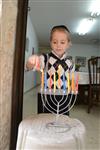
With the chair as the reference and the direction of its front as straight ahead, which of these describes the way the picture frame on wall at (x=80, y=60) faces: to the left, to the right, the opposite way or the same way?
the opposite way

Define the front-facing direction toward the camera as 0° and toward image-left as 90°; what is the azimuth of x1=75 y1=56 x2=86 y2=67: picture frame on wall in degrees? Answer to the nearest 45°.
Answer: approximately 0°

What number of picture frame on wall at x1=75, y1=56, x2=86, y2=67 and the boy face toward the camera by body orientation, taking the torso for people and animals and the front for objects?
2

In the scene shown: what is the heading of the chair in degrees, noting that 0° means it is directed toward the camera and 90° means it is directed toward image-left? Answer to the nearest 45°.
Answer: approximately 180°

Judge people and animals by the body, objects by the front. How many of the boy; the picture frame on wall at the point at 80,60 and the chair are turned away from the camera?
1

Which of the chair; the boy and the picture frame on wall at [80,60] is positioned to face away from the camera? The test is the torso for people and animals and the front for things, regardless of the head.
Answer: the chair

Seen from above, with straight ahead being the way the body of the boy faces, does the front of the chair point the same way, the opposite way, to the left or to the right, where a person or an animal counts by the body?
the opposite way

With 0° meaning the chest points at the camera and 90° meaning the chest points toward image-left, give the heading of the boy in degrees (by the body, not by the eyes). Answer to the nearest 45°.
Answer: approximately 0°
